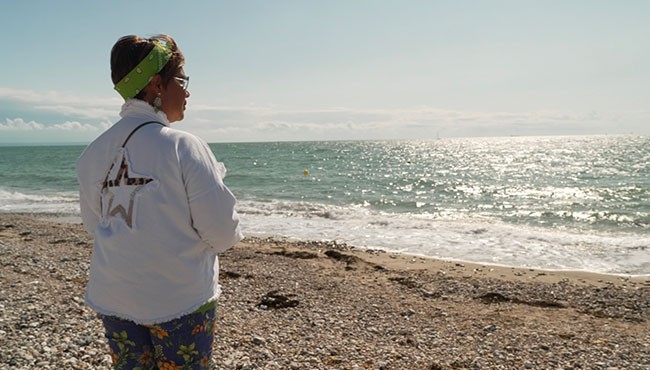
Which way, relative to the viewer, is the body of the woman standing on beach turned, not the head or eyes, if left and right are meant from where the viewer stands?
facing away from the viewer and to the right of the viewer
